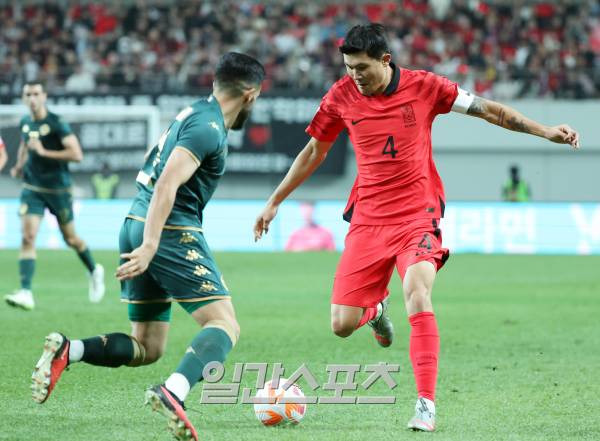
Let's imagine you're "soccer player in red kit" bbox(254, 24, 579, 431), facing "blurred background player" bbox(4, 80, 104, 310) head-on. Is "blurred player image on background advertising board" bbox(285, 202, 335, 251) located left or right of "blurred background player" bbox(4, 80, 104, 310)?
right

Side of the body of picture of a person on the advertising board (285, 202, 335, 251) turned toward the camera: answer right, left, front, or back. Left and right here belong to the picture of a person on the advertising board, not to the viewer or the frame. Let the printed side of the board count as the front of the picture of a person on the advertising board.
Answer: front

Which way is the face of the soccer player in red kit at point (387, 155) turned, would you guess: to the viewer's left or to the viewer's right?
to the viewer's left

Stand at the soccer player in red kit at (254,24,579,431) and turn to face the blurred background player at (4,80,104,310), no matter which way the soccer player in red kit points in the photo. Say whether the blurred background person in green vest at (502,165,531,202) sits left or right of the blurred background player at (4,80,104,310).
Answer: right

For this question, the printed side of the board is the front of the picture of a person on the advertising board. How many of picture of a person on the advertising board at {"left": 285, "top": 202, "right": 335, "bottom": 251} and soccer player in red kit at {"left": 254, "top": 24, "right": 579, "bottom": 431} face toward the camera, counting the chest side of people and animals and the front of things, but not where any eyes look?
2

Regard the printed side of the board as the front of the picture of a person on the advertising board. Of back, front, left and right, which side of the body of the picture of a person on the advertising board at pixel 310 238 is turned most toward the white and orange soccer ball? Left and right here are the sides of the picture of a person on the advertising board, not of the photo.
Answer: front

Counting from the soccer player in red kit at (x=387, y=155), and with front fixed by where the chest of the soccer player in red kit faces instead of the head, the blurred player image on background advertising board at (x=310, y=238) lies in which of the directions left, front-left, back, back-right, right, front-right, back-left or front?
back

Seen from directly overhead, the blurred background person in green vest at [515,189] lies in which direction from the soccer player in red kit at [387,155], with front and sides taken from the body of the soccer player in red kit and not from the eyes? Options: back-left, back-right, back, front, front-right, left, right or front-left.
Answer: back
